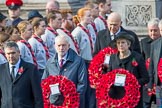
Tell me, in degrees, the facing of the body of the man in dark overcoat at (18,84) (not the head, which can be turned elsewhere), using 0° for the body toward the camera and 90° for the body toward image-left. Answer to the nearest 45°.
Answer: approximately 45°

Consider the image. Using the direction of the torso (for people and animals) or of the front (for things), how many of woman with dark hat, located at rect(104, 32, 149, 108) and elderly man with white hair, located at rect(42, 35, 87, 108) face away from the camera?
0

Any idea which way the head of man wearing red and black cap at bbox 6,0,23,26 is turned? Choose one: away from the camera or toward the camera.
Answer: toward the camera

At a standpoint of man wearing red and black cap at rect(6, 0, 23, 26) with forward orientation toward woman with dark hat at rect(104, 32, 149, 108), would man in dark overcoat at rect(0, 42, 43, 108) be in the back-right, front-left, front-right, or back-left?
front-right

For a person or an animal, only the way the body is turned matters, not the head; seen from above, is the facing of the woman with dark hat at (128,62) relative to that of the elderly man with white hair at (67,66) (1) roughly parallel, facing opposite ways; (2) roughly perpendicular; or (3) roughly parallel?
roughly parallel

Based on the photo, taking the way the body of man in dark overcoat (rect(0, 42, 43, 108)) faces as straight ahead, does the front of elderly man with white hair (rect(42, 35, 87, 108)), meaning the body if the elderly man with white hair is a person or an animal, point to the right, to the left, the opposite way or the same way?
the same way

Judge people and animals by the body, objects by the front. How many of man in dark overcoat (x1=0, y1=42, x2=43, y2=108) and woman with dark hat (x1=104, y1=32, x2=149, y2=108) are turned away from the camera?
0

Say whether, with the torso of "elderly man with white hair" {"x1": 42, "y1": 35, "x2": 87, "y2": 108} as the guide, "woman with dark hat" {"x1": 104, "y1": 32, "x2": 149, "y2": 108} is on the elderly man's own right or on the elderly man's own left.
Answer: on the elderly man's own left

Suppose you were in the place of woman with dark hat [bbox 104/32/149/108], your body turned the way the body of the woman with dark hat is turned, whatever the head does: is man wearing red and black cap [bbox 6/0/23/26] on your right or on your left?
on your right

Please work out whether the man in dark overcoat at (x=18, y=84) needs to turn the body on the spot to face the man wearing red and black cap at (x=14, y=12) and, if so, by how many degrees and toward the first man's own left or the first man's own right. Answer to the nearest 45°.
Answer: approximately 135° to the first man's own right
